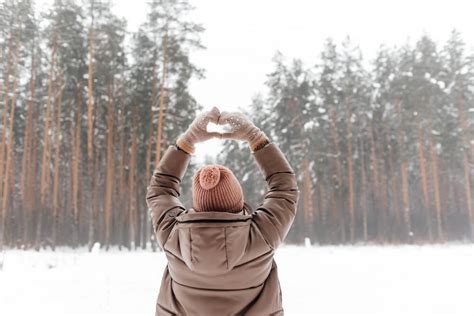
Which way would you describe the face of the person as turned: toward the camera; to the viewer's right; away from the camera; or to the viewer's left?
away from the camera

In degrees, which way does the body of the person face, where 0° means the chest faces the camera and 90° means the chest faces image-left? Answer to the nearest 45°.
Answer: approximately 180°
